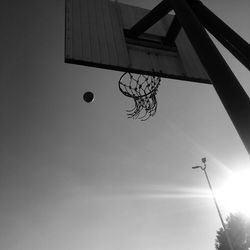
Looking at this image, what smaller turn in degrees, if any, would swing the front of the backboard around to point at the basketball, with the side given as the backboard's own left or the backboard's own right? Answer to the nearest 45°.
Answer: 0° — it already faces it
